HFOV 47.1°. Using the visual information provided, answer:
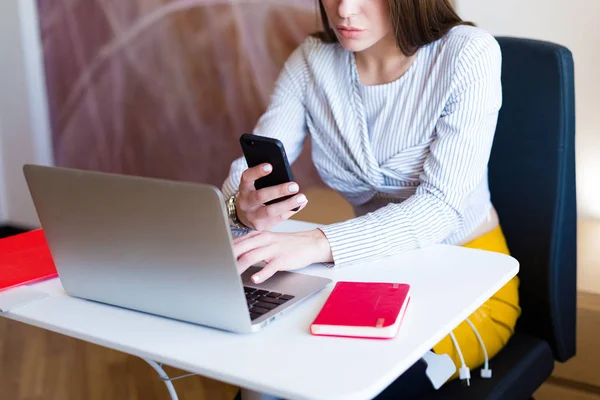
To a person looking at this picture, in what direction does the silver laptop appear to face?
facing away from the viewer and to the right of the viewer

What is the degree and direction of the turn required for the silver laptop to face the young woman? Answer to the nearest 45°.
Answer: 0° — it already faces them

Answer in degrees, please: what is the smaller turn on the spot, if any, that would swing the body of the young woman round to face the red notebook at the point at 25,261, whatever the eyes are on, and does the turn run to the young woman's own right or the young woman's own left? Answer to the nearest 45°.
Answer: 0° — they already face it

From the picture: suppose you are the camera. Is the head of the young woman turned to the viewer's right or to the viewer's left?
to the viewer's left

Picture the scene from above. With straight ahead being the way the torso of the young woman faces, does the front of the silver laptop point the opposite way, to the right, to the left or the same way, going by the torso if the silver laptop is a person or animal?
the opposite way

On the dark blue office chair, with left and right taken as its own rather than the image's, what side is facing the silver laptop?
front

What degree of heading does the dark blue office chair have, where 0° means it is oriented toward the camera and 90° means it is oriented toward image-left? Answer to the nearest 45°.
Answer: approximately 45°
